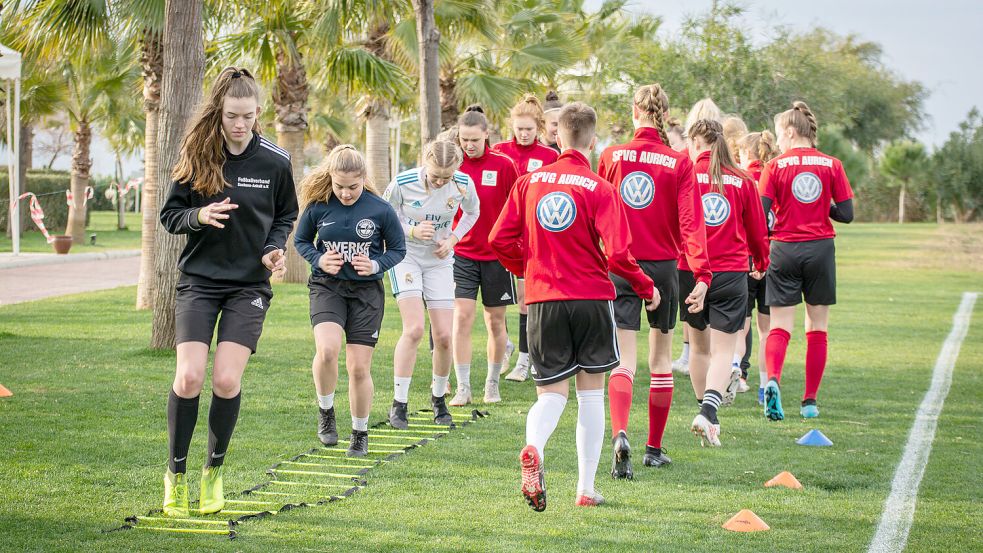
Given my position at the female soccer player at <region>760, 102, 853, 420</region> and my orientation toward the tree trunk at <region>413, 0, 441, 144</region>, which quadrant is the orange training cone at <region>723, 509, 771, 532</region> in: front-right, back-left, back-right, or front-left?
back-left

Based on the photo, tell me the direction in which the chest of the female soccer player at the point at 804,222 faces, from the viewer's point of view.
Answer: away from the camera

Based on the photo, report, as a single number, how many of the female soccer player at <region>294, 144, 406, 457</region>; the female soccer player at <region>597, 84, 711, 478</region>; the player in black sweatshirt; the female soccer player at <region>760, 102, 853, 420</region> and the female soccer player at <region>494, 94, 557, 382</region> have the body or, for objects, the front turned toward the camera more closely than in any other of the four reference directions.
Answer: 3

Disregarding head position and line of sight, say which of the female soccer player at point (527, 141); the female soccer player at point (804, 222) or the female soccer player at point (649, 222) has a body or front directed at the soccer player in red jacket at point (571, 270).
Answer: the female soccer player at point (527, 141)

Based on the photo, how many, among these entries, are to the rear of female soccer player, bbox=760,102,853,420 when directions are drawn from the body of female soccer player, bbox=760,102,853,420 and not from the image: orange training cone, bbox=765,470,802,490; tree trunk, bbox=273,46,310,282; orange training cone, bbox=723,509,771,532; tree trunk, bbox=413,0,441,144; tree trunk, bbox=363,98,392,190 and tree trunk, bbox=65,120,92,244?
2

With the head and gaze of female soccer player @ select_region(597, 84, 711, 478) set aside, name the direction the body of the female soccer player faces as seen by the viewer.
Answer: away from the camera

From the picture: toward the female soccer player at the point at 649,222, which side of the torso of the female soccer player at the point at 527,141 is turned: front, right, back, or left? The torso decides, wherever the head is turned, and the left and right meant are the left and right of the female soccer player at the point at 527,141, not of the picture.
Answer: front

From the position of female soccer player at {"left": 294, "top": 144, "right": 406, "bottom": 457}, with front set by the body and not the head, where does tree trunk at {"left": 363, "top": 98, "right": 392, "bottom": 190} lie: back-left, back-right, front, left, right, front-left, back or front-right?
back

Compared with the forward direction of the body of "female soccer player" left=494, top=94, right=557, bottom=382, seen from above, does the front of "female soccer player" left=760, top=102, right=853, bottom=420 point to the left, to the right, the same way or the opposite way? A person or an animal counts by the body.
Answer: the opposite way

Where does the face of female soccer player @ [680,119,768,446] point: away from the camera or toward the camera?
away from the camera

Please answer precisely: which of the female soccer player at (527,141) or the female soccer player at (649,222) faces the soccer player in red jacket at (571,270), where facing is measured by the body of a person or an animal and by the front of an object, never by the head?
the female soccer player at (527,141)

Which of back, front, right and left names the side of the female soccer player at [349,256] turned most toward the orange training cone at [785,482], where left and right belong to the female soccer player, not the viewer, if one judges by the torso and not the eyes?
left

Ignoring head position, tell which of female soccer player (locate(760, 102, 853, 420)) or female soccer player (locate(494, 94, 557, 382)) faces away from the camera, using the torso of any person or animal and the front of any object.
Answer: female soccer player (locate(760, 102, 853, 420))

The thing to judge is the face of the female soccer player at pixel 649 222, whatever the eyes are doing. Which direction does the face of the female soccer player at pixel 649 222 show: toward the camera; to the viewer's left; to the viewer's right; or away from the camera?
away from the camera

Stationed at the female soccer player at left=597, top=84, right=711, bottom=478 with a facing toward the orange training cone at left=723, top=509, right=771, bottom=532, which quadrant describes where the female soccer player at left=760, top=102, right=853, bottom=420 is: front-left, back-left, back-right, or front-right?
back-left

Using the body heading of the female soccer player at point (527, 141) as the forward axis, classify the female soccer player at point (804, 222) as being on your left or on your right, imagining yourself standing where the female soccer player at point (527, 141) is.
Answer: on your left

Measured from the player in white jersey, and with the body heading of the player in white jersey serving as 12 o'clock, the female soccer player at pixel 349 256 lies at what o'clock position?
The female soccer player is roughly at 1 o'clock from the player in white jersey.

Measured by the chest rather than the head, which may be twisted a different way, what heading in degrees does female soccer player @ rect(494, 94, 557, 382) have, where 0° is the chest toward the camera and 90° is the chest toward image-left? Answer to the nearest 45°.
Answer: approximately 0°
